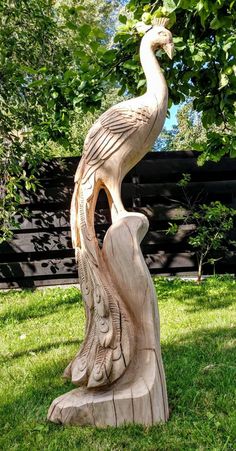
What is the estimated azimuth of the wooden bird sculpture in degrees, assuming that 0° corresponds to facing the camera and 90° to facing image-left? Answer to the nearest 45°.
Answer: approximately 270°

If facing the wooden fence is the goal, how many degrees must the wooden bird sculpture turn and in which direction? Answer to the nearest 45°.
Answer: approximately 90° to its left
